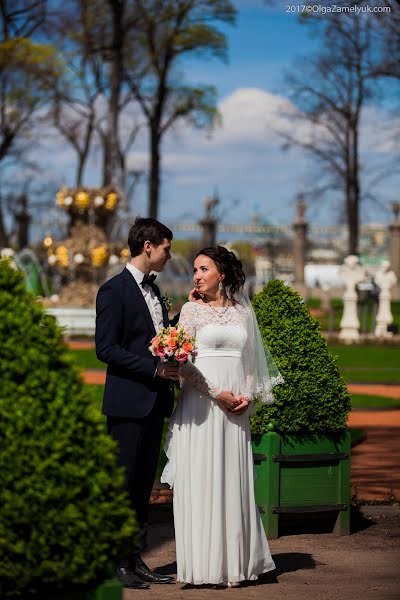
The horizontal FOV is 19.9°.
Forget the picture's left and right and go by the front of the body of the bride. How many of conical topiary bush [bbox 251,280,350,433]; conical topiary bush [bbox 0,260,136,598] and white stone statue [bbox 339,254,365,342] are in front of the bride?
1

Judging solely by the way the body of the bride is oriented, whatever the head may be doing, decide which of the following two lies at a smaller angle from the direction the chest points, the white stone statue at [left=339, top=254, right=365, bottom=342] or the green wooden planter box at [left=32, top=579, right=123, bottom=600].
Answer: the green wooden planter box

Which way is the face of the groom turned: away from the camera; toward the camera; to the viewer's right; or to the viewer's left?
to the viewer's right

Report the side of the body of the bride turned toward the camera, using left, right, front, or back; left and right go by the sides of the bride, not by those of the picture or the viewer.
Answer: front

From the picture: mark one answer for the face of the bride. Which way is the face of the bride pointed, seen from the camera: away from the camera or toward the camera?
toward the camera

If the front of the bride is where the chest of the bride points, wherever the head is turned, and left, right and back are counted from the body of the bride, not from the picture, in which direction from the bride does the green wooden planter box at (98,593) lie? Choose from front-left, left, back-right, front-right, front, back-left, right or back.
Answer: front

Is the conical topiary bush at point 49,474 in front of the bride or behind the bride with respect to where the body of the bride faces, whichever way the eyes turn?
in front

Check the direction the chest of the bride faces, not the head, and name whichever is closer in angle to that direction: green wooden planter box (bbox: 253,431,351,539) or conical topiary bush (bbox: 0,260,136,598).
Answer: the conical topiary bush

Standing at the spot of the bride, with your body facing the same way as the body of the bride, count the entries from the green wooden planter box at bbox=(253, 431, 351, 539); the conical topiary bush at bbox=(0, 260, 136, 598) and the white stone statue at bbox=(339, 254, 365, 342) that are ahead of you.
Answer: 1

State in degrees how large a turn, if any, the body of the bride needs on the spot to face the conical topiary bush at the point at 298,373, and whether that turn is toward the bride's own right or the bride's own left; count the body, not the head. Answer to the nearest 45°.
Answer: approximately 180°

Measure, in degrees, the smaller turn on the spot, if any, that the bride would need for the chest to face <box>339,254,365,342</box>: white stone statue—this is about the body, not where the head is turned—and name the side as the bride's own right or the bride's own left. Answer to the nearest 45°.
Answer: approximately 180°

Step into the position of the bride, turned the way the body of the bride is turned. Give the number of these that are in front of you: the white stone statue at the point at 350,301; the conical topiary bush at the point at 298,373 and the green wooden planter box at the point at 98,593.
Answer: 1

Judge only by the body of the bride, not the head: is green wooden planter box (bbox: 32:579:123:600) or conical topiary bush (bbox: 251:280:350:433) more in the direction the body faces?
the green wooden planter box
